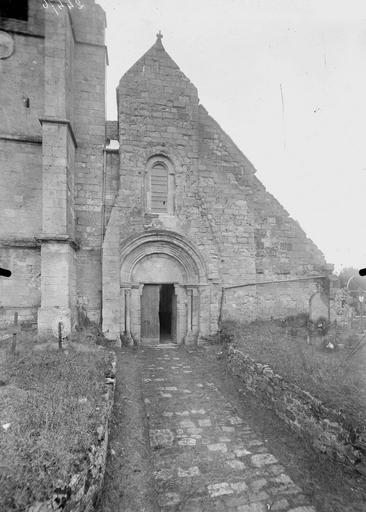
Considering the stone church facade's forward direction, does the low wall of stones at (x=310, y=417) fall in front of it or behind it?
in front

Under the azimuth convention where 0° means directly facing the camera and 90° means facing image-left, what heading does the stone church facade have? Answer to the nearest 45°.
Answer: approximately 0°
